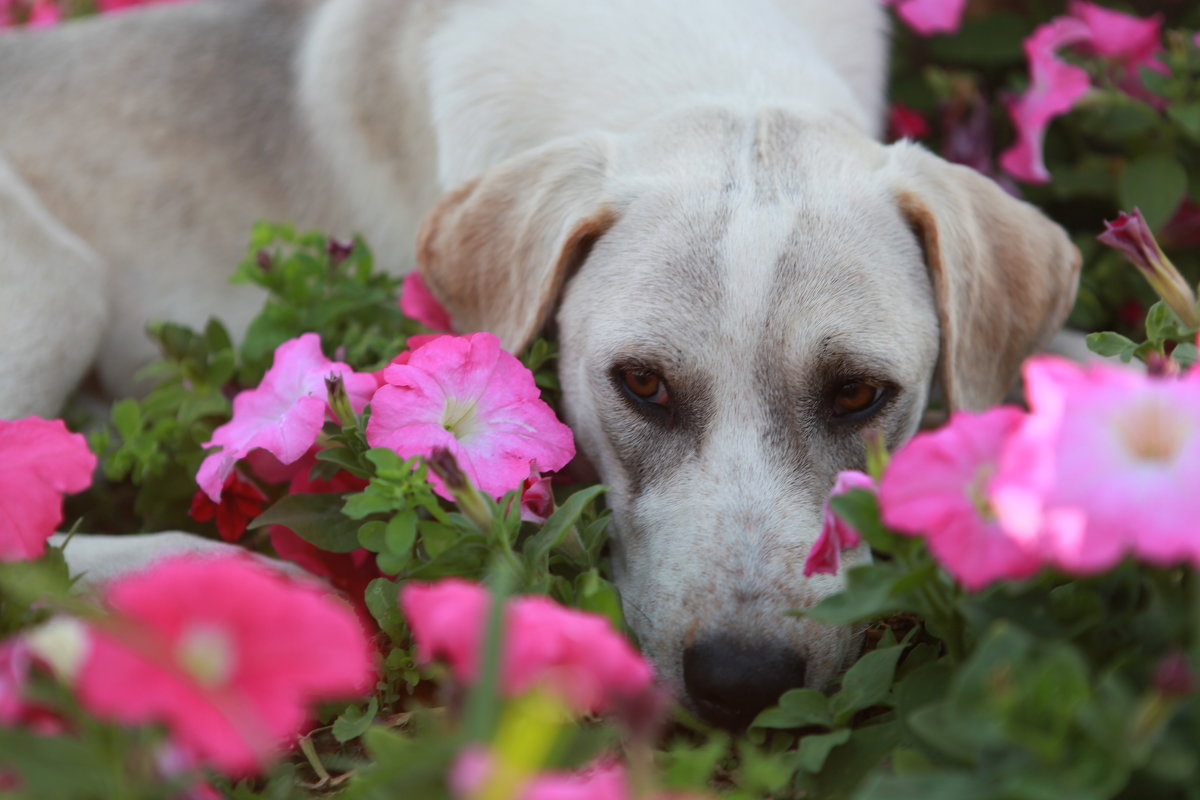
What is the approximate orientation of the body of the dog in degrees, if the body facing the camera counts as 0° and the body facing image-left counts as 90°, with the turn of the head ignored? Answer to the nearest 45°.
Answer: approximately 315°

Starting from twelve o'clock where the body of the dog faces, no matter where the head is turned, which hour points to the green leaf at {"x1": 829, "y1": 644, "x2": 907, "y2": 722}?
The green leaf is roughly at 1 o'clock from the dog.

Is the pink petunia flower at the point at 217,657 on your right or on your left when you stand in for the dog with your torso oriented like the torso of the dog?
on your right

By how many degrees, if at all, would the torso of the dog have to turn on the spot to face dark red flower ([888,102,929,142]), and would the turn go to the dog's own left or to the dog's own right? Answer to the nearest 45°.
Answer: approximately 90° to the dog's own left

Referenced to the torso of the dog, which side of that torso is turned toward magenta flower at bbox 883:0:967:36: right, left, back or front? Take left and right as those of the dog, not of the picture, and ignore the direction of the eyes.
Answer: left

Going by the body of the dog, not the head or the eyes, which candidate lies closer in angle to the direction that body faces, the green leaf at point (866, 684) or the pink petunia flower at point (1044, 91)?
the green leaf

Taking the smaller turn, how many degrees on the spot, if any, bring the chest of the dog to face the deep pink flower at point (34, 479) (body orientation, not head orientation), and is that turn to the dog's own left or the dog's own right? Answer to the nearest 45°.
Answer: approximately 90° to the dog's own right
